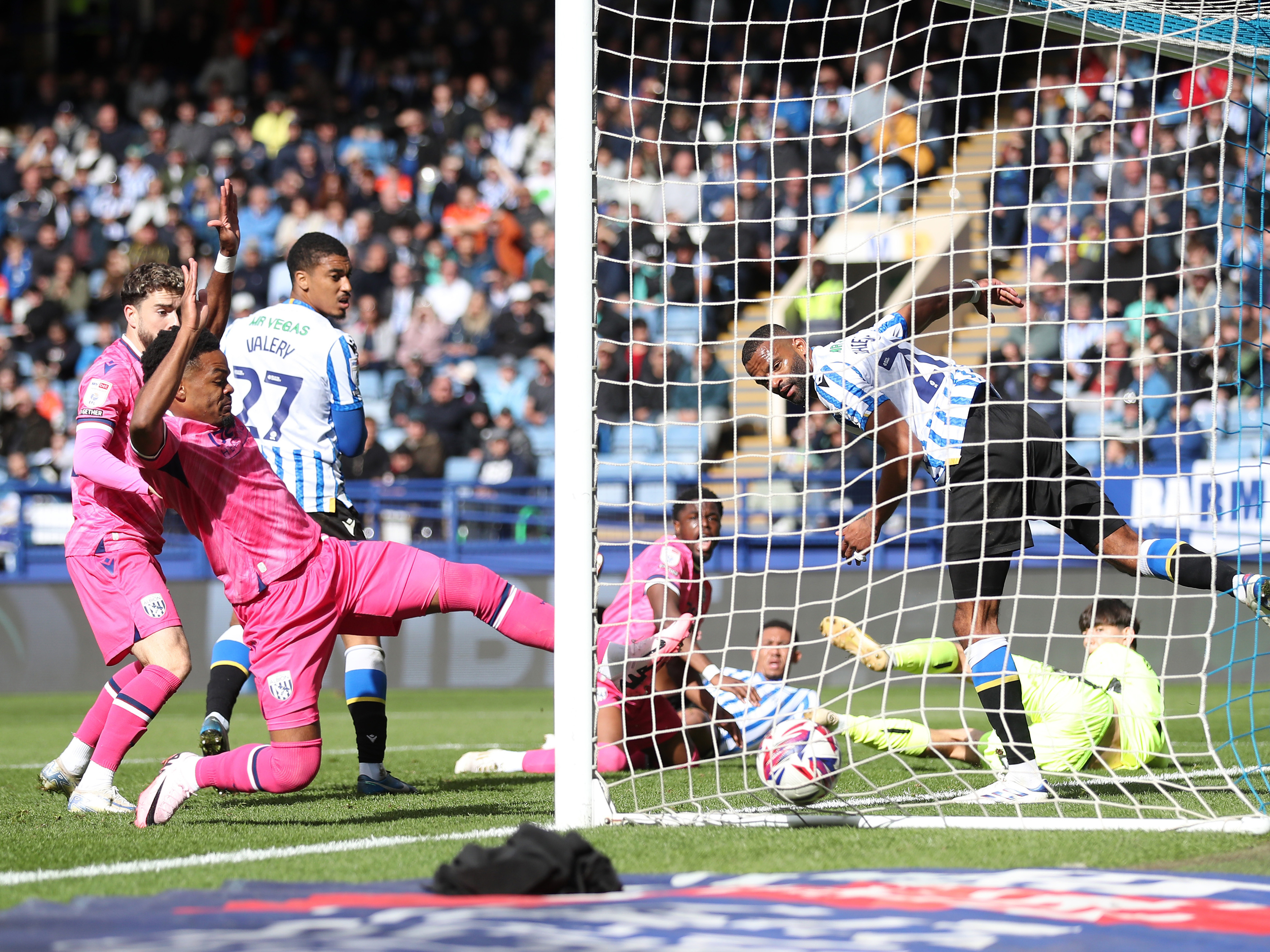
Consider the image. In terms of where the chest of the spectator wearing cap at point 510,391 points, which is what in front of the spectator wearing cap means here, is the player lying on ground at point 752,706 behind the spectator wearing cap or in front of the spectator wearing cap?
in front

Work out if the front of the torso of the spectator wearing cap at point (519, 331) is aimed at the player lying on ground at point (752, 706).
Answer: yes

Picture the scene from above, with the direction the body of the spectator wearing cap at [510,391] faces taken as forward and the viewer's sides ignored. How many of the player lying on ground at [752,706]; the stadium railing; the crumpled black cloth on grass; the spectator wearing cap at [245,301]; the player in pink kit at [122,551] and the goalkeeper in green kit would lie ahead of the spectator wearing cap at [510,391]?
5

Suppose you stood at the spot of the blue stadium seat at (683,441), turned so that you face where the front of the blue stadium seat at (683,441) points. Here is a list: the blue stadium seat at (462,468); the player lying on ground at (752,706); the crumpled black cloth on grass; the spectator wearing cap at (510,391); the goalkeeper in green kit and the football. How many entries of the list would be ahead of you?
4

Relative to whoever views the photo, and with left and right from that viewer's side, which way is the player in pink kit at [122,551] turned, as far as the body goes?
facing to the right of the viewer

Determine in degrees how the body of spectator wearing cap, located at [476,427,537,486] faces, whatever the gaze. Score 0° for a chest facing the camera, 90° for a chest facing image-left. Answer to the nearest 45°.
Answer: approximately 0°

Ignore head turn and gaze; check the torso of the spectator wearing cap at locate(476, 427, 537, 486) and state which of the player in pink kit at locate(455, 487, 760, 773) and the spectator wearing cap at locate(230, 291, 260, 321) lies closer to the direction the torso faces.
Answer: the player in pink kit

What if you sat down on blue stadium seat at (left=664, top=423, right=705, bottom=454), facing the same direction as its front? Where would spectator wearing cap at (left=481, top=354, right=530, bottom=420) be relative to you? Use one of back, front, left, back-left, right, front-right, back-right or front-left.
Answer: back-right

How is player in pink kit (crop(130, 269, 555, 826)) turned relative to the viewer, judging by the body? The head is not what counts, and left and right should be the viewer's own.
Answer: facing to the right of the viewer
